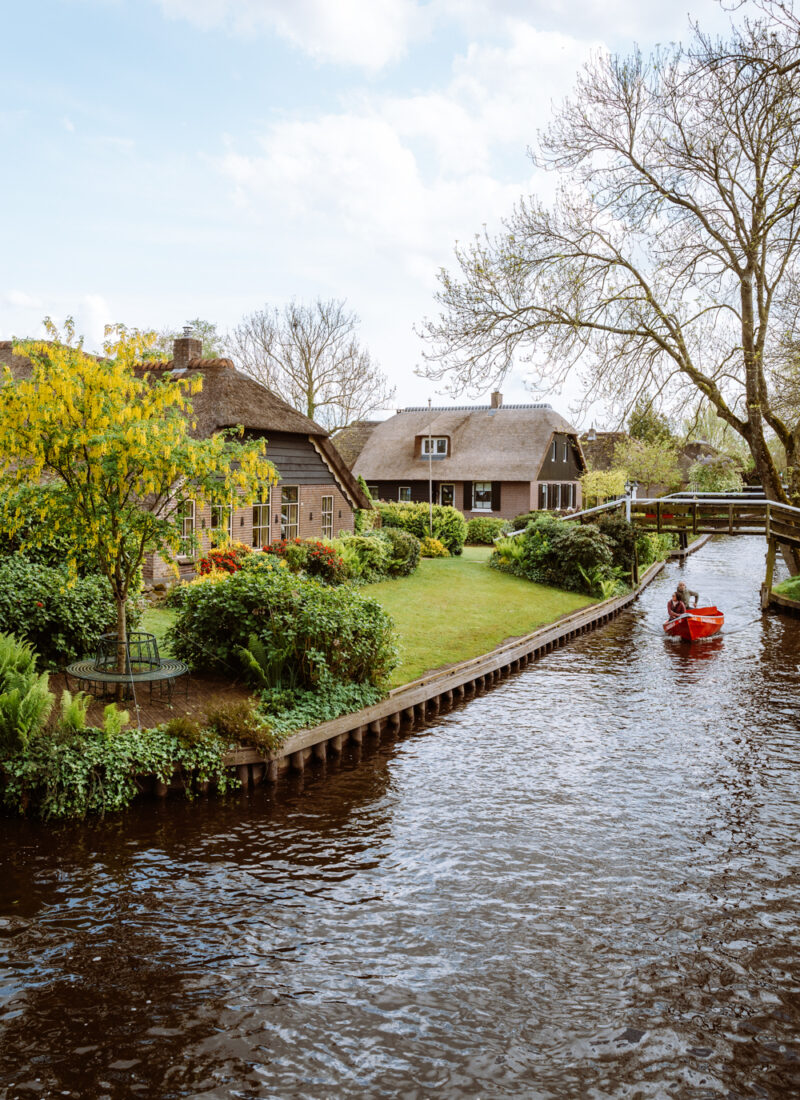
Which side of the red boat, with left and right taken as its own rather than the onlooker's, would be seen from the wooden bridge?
back

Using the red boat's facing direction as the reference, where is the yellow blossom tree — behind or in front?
in front

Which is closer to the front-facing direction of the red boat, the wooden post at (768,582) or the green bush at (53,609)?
the green bush

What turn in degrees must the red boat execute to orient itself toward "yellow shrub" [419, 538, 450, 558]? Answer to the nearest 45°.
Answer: approximately 135° to its right

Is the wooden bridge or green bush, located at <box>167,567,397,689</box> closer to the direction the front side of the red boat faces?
the green bush

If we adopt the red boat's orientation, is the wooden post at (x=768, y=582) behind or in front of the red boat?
behind

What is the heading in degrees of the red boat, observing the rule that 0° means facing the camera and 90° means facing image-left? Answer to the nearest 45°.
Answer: approximately 0°

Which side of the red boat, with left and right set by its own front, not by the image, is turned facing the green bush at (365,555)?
right

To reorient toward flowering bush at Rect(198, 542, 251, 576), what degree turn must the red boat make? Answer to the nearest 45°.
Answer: approximately 45° to its right

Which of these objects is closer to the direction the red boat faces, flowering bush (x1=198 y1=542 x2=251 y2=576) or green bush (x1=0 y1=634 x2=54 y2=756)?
the green bush
